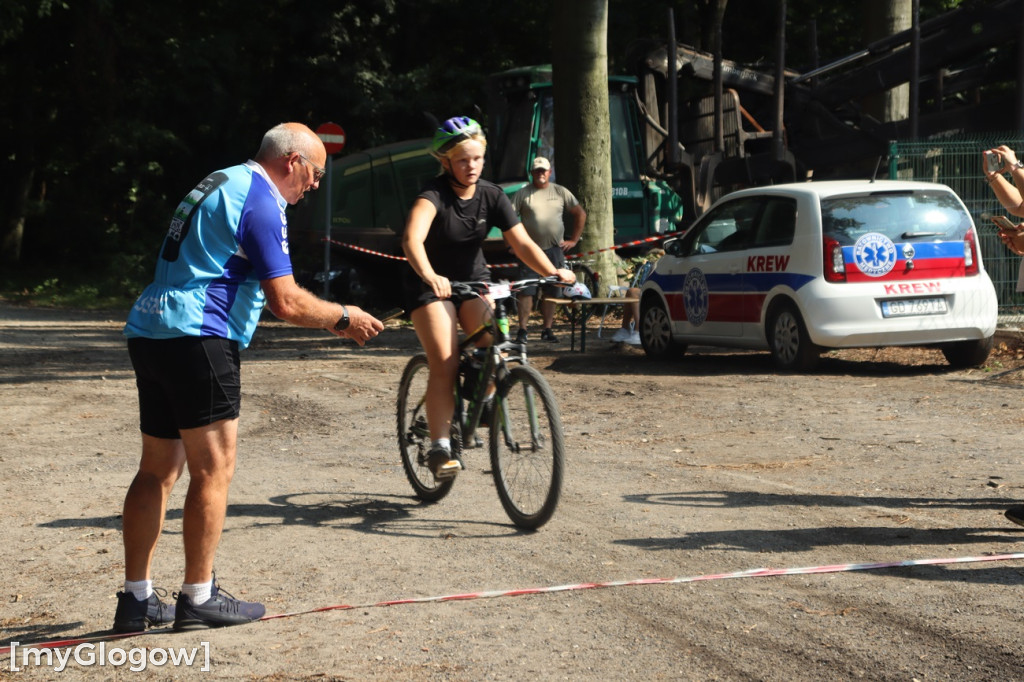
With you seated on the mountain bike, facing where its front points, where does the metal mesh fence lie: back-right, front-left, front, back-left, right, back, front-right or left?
left

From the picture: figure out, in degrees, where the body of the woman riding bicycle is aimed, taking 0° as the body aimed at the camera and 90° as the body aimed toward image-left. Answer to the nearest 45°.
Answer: approximately 315°

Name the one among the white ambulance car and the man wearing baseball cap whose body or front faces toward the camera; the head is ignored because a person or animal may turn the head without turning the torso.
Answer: the man wearing baseball cap

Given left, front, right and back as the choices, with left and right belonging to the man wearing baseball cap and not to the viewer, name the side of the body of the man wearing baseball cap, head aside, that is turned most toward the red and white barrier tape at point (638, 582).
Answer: front

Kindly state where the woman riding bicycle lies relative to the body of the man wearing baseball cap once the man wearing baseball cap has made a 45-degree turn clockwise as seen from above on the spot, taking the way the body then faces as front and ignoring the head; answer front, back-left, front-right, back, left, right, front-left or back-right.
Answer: front-left

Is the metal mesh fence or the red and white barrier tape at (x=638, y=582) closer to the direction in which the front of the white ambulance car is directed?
the metal mesh fence

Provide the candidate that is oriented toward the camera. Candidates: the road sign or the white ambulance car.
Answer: the road sign

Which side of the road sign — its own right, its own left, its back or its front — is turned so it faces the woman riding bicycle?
front

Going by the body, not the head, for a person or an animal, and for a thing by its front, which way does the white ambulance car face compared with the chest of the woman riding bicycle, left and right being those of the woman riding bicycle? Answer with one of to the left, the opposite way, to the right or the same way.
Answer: the opposite way

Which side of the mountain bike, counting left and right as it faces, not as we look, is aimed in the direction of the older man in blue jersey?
right

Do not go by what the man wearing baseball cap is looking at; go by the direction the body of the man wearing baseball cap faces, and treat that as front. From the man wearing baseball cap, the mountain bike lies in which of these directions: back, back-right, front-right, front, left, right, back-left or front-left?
front

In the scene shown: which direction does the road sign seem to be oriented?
toward the camera

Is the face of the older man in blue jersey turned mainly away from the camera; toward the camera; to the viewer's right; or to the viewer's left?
to the viewer's right

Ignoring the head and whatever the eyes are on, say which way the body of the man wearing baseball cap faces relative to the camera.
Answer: toward the camera

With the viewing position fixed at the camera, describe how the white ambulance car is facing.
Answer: facing away from the viewer and to the left of the viewer

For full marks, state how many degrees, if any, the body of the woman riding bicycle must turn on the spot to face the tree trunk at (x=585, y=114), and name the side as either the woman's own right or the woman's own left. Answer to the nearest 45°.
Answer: approximately 135° to the woman's own left

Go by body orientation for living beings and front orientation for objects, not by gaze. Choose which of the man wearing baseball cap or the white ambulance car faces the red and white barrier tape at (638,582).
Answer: the man wearing baseball cap

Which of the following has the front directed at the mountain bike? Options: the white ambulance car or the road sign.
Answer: the road sign

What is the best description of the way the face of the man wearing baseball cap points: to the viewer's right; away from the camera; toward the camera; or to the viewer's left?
toward the camera
